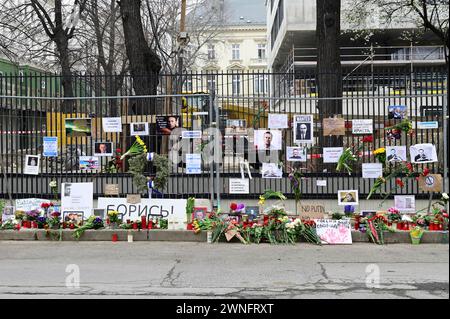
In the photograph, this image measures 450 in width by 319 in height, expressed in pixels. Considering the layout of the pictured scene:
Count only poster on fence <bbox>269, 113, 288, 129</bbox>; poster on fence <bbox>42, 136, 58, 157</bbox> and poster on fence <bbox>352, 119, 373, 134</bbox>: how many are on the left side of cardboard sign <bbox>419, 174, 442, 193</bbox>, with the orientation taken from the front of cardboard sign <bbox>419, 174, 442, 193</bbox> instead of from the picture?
0

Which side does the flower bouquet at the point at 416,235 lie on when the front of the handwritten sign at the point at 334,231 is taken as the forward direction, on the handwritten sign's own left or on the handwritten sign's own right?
on the handwritten sign's own left

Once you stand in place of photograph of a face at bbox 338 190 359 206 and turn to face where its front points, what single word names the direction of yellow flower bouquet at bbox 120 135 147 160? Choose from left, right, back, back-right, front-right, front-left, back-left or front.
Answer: right

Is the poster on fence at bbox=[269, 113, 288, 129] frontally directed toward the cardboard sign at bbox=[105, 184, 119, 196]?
no

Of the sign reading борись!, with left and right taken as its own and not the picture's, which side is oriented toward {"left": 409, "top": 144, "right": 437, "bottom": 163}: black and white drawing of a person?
left

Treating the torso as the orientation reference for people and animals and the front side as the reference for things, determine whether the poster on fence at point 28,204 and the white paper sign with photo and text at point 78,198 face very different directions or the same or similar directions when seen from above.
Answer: same or similar directions

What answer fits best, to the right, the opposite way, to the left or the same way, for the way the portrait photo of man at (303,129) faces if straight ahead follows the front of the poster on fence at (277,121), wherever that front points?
the same way

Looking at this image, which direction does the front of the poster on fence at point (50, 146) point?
toward the camera

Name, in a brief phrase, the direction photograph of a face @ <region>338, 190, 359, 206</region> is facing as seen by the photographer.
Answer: facing the viewer

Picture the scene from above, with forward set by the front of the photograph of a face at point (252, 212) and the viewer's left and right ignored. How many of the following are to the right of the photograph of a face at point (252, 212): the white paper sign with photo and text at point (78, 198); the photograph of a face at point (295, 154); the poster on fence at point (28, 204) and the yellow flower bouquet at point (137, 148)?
3

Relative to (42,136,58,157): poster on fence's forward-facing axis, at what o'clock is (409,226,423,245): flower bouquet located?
The flower bouquet is roughly at 10 o'clock from the poster on fence.

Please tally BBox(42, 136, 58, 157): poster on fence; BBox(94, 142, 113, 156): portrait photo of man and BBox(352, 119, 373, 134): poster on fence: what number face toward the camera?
3

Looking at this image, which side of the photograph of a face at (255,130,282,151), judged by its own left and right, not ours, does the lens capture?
front

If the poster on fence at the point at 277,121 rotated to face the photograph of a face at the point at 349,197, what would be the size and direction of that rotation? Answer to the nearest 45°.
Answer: approximately 45° to its left

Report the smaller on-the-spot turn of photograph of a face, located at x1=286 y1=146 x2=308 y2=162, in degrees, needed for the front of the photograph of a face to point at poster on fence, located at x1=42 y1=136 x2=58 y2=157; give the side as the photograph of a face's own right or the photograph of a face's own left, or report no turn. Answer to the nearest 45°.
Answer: approximately 90° to the photograph of a face's own right

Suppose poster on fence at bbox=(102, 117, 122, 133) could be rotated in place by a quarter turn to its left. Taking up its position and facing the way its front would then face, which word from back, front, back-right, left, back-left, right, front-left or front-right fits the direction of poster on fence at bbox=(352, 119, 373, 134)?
front

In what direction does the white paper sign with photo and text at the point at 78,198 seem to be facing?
toward the camera

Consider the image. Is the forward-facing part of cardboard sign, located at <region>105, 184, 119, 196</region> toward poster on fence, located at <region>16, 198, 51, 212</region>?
no

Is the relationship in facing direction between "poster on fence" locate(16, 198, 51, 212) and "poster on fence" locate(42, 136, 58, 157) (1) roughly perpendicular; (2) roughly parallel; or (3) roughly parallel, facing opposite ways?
roughly parallel

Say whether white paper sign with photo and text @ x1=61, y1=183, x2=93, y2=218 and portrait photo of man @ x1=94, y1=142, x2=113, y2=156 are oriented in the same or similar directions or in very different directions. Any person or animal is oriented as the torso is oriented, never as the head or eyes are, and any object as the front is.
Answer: same or similar directions

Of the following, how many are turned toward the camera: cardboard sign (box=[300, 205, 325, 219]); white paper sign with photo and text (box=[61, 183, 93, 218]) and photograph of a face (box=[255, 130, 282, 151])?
3
